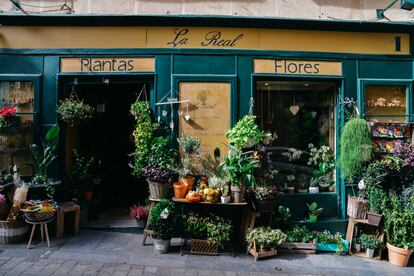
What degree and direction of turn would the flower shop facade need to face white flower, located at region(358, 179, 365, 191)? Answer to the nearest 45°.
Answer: approximately 90° to its left

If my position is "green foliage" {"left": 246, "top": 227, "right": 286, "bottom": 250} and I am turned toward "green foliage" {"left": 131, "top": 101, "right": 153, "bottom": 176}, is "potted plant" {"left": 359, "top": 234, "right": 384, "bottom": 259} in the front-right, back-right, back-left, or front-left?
back-right

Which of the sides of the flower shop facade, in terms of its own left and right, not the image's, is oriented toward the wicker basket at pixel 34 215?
right

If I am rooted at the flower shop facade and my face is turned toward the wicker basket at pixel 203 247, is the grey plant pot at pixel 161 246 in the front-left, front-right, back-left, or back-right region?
front-right

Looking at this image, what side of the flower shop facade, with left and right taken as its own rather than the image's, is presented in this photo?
front

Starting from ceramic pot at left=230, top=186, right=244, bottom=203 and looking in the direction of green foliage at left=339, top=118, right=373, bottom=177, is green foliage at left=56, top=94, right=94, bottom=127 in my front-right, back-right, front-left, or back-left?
back-left
